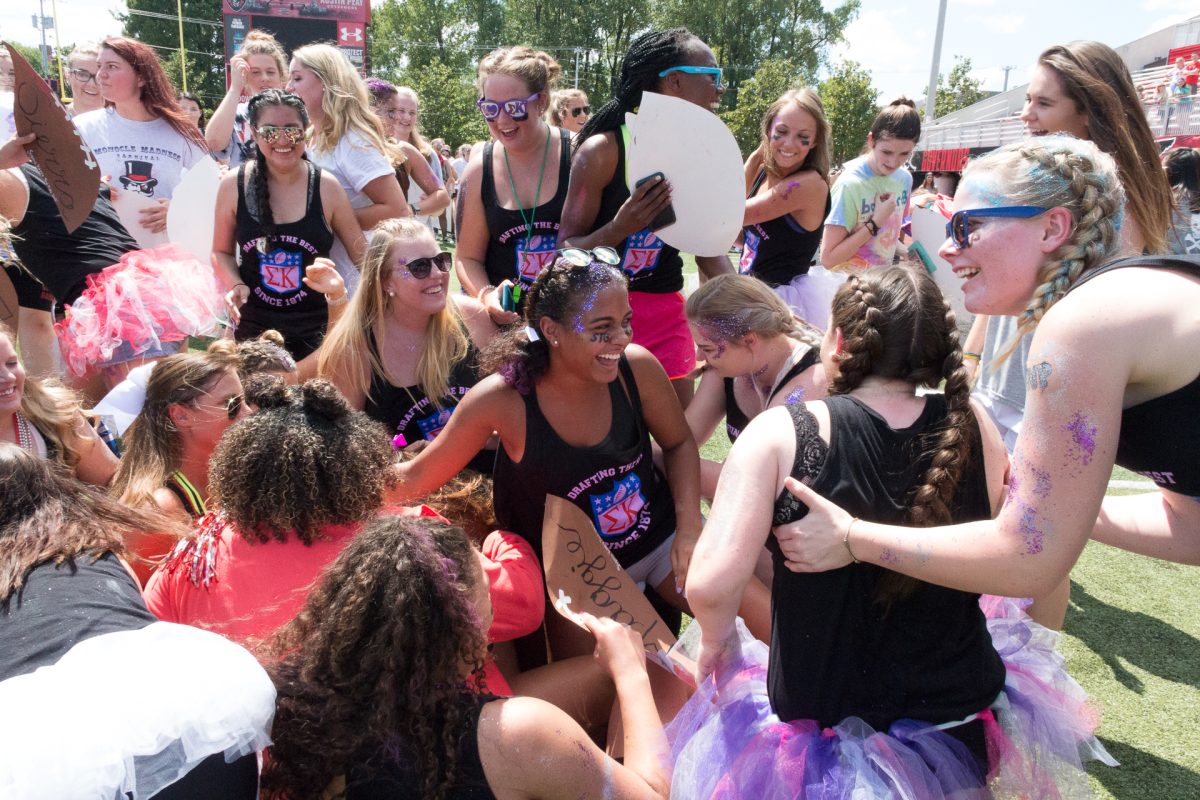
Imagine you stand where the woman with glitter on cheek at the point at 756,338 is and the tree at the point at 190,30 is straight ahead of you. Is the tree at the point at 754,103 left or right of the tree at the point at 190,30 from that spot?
right

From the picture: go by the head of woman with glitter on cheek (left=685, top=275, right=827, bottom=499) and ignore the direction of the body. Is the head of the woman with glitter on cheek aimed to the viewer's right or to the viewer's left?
to the viewer's left

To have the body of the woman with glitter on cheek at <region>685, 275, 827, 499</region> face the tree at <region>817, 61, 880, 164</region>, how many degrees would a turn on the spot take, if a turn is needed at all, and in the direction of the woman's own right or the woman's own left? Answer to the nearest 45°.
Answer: approximately 135° to the woman's own right

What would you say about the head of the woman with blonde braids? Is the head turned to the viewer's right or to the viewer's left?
to the viewer's left

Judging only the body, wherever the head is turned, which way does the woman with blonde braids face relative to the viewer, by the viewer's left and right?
facing to the left of the viewer

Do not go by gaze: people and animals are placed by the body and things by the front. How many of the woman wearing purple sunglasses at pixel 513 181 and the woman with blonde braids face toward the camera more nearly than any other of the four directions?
1

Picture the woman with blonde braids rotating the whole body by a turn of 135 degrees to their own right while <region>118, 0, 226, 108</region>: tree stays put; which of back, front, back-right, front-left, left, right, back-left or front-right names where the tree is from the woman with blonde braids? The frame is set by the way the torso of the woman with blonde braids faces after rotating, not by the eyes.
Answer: left

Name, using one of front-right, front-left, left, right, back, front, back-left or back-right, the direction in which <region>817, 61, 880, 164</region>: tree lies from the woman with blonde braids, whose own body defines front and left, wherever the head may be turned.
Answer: right

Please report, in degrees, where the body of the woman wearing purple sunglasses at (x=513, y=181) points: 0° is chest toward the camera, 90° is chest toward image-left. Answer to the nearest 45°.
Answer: approximately 0°

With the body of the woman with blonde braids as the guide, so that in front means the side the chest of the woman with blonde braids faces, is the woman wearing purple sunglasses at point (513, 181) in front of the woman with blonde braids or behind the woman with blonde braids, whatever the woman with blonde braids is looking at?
in front

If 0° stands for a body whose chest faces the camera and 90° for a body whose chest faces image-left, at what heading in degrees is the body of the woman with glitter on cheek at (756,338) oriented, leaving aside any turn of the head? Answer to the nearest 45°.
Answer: approximately 45°

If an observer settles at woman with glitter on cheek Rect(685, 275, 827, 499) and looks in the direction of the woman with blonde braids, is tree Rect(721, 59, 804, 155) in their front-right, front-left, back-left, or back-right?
back-left

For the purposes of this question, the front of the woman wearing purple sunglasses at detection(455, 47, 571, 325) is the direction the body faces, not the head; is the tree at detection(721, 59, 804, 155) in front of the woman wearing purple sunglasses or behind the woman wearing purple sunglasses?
behind
